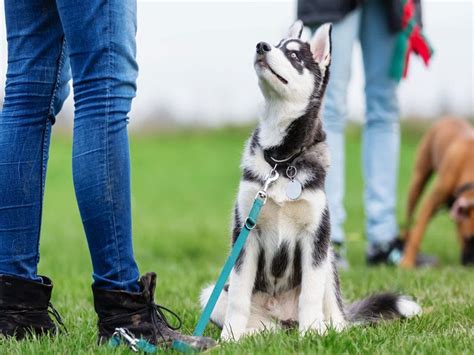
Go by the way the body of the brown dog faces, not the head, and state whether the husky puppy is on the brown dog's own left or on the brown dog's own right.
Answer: on the brown dog's own right

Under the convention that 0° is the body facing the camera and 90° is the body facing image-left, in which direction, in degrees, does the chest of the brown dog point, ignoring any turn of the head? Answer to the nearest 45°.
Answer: approximately 315°
